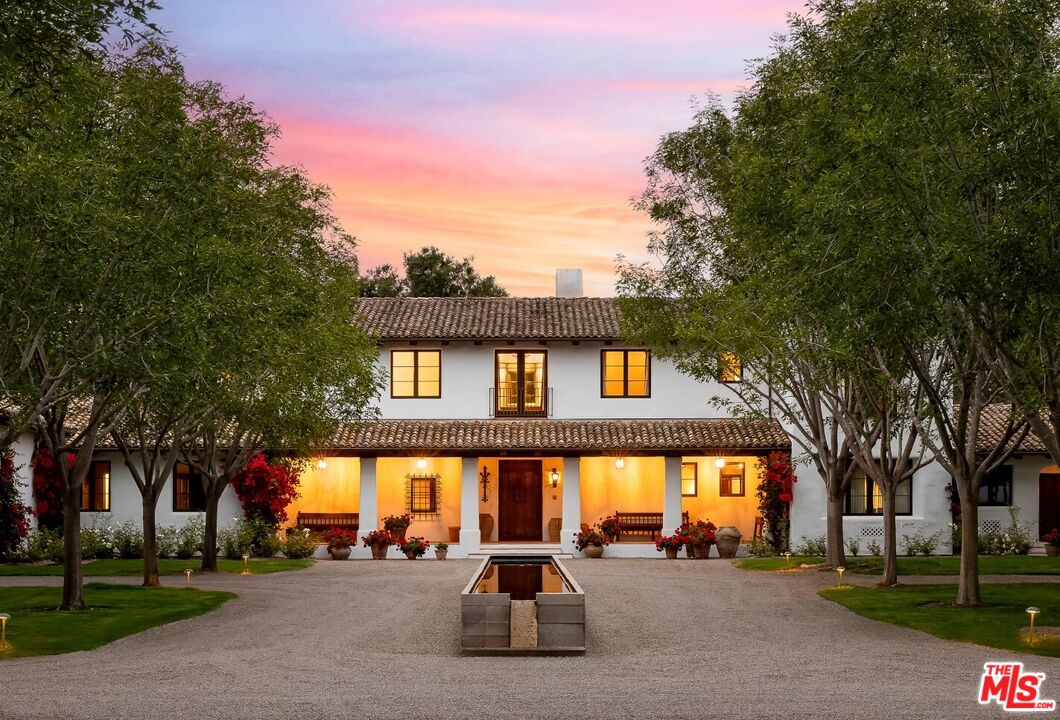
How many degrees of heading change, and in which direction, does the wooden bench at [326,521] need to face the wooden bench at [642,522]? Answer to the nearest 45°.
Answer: approximately 90° to its left

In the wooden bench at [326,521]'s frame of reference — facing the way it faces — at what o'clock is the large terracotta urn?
The large terracotta urn is roughly at 10 o'clock from the wooden bench.

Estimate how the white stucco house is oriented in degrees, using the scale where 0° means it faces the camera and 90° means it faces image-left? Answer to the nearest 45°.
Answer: approximately 0°

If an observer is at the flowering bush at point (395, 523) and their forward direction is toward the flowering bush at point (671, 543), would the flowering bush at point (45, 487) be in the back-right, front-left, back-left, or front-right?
back-right

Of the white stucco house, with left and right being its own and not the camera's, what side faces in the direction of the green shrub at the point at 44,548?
right
